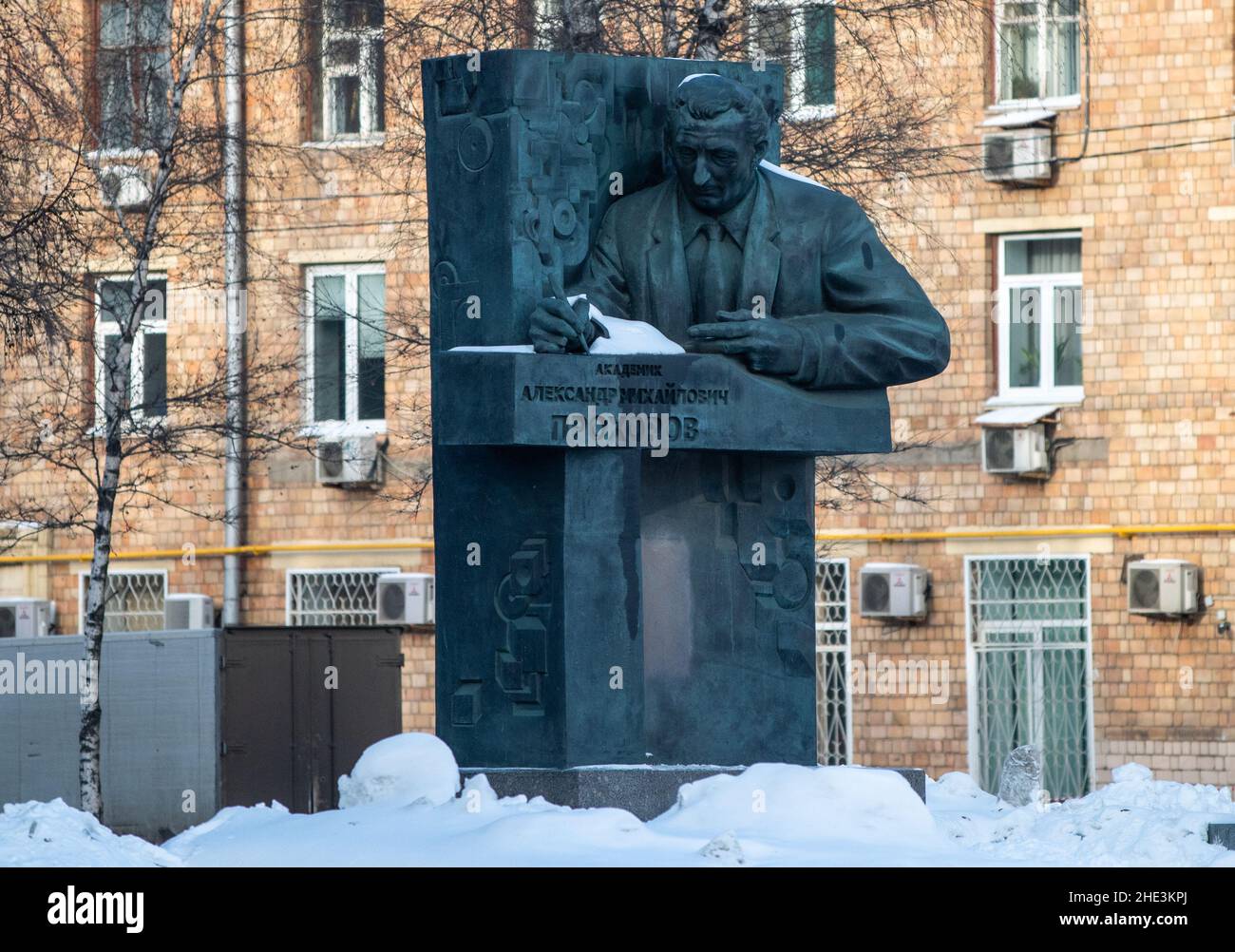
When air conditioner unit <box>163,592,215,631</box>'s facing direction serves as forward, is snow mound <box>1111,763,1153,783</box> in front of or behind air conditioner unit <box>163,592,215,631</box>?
in front

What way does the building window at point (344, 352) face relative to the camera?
toward the camera

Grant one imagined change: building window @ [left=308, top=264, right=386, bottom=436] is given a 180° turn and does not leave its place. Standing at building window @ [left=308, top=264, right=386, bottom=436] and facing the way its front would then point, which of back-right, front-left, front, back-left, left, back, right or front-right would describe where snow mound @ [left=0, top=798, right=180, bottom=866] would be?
back

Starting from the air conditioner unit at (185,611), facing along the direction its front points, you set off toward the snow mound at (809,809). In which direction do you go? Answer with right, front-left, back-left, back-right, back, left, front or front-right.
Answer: front

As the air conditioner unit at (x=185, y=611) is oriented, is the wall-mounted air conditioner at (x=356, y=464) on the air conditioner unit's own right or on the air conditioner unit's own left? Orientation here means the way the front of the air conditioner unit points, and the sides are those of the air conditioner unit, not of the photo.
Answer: on the air conditioner unit's own left

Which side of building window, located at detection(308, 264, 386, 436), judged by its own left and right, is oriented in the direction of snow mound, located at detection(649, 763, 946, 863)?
front

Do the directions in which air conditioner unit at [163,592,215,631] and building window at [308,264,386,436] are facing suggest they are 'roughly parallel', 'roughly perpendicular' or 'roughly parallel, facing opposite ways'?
roughly parallel

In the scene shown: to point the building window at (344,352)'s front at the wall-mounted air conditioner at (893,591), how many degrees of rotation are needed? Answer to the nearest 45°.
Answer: approximately 45° to its left

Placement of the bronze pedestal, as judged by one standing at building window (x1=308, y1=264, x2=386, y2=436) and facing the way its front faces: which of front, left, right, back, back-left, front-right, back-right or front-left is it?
front

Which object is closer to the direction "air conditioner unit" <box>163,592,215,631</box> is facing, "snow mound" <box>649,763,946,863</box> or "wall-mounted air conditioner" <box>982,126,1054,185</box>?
the snow mound

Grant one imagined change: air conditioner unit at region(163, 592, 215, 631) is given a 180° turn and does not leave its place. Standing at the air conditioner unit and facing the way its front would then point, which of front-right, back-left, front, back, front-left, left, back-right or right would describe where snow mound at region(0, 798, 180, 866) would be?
back

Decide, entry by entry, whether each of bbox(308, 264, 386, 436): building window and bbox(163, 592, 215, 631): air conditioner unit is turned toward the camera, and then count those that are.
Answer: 2

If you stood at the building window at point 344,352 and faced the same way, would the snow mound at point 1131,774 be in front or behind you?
in front

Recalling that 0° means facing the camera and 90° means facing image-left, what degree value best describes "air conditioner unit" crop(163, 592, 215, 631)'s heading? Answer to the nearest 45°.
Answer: approximately 0°

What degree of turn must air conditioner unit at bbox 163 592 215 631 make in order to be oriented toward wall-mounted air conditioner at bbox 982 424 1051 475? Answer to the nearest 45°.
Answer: approximately 45° to its left

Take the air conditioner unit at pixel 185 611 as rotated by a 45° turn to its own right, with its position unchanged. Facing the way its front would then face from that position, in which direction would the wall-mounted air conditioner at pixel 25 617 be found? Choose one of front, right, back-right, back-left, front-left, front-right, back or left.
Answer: right

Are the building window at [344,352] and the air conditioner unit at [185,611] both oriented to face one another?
no
